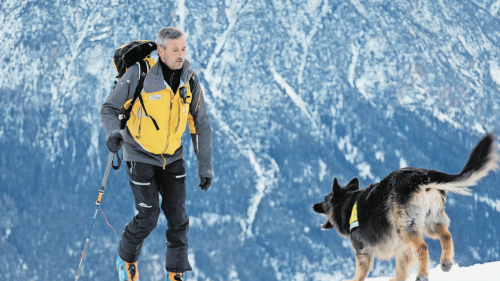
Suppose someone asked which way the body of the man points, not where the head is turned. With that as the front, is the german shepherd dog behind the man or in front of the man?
in front

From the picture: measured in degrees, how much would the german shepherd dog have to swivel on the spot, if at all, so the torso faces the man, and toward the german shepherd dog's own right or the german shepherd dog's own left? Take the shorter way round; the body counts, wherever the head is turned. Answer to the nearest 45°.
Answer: approximately 45° to the german shepherd dog's own left

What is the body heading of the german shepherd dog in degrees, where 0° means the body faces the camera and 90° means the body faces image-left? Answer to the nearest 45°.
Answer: approximately 135°

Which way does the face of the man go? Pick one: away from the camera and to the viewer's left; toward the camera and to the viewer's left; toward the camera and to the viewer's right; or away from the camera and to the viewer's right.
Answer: toward the camera and to the viewer's right

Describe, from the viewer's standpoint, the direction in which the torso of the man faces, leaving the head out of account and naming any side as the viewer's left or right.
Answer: facing the viewer and to the right of the viewer
